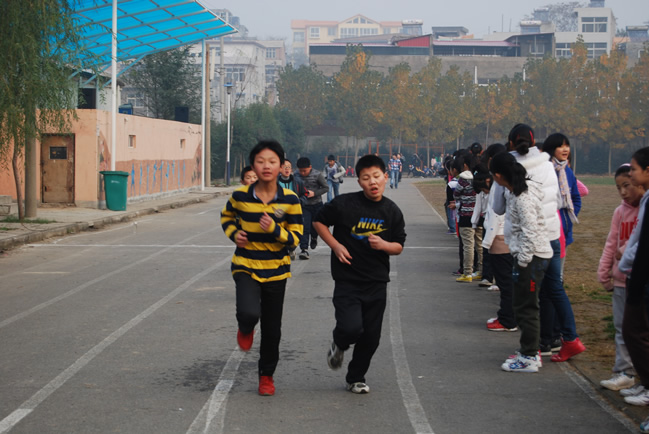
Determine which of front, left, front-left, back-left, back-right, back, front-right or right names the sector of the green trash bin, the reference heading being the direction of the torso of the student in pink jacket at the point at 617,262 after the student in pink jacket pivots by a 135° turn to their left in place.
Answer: back-left

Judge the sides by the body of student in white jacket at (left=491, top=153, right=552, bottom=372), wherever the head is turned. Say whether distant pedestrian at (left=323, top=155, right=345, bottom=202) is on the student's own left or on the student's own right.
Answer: on the student's own right

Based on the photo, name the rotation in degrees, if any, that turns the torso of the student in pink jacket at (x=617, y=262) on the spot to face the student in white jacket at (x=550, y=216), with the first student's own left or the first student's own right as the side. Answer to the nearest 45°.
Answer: approximately 90° to the first student's own right

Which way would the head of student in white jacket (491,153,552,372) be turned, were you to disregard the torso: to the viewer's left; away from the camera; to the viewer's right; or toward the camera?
to the viewer's left

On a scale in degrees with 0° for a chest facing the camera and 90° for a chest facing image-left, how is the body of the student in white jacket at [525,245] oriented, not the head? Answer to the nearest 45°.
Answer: approximately 90°

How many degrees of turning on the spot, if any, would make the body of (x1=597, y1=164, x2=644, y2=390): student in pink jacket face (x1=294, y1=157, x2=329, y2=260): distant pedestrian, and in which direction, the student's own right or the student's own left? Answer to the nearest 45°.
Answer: approximately 90° to the student's own right
